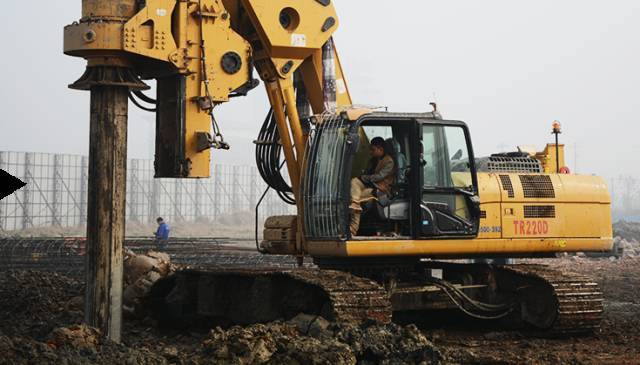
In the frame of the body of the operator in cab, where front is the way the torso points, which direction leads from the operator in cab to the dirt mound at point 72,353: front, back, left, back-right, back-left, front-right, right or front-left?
front-left

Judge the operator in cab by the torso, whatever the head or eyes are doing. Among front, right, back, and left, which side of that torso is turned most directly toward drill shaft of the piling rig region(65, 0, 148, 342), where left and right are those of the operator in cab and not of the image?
front

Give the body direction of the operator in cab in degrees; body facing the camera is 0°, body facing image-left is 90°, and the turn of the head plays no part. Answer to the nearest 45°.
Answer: approximately 90°

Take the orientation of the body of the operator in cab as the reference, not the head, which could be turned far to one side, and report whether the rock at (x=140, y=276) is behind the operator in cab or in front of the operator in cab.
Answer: in front

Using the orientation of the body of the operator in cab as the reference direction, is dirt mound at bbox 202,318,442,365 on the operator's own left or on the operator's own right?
on the operator's own left
